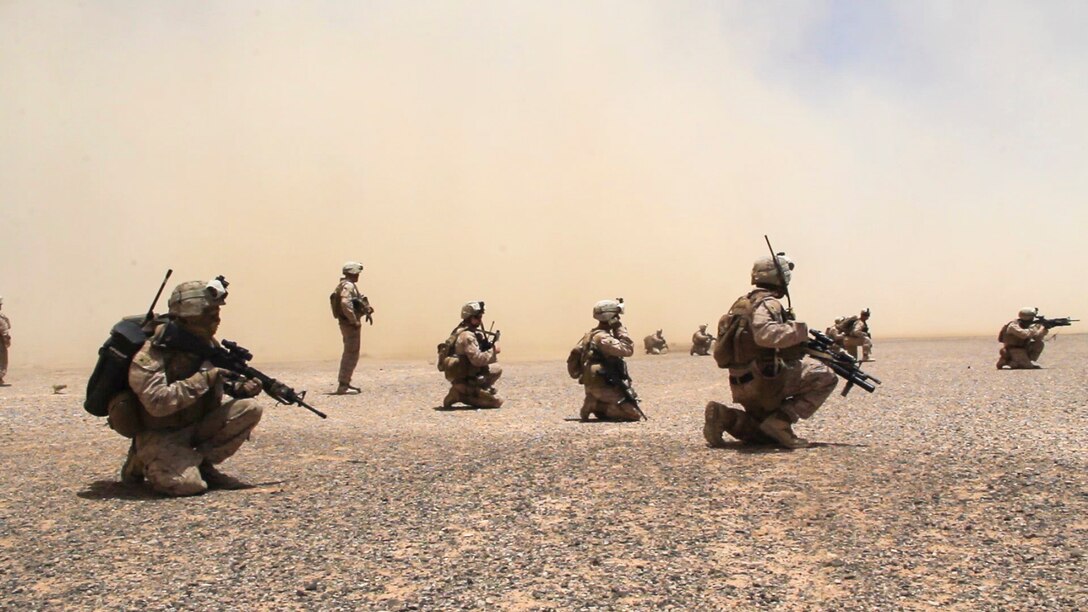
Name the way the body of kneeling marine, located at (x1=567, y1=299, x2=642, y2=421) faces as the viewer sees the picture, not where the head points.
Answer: to the viewer's right

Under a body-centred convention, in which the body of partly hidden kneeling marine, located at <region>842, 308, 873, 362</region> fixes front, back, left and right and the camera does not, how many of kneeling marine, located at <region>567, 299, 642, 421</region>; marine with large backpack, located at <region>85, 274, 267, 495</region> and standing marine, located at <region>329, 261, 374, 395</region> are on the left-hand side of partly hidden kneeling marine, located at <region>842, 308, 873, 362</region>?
0

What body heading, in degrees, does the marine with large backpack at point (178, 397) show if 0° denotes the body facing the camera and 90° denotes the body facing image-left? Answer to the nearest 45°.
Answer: approximately 270°

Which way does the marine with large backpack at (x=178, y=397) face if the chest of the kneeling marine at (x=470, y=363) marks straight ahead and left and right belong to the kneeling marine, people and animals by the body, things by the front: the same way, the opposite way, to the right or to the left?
the same way

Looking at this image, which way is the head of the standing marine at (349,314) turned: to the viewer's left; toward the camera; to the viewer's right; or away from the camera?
to the viewer's right

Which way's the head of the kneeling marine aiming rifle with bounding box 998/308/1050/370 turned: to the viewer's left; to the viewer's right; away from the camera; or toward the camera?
to the viewer's right

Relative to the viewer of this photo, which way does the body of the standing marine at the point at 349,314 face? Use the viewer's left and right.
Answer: facing to the right of the viewer

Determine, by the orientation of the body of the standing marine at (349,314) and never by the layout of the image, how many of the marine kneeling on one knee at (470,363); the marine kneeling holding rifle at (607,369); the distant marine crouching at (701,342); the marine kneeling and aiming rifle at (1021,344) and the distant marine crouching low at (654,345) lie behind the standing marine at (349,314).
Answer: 0

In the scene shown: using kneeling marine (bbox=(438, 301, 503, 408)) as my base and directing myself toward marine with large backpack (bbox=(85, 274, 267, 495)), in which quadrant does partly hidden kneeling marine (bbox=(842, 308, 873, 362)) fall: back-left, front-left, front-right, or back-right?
back-left

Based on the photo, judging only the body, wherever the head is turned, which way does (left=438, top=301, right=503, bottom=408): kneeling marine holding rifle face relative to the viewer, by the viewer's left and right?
facing to the right of the viewer

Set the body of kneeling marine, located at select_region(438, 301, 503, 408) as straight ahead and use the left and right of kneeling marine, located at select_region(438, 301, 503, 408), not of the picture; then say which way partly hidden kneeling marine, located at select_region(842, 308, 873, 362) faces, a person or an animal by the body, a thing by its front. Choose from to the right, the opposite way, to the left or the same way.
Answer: the same way

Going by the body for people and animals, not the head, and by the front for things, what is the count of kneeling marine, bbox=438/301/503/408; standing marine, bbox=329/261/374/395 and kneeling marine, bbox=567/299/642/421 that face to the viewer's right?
3

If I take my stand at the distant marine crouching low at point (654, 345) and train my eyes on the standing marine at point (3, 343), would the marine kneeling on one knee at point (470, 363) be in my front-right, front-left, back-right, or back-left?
front-left

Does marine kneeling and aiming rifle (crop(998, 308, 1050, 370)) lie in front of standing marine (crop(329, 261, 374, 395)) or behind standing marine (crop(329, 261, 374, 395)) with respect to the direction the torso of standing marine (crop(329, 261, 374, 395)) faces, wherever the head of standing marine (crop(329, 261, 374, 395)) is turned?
in front

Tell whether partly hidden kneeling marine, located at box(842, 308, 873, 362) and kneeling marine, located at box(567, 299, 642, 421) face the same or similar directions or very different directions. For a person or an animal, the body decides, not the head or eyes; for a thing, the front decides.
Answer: same or similar directions

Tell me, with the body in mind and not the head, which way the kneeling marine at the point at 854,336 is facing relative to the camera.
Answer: to the viewer's right

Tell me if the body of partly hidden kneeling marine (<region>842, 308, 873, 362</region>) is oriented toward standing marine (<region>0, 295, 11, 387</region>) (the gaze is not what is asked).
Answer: no

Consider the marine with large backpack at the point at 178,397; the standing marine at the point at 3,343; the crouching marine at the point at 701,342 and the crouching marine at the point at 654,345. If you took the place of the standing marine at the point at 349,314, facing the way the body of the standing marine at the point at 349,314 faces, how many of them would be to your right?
1
